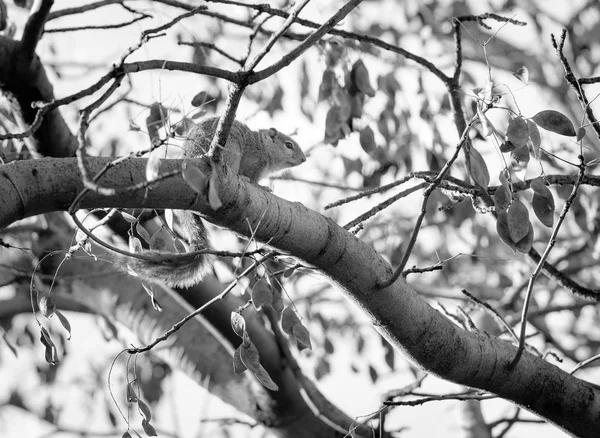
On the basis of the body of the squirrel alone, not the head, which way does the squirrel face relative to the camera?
to the viewer's right

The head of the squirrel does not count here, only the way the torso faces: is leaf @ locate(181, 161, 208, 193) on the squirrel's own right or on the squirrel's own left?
on the squirrel's own right

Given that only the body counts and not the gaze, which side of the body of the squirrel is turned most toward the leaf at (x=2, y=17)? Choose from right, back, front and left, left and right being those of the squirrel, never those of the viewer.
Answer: back

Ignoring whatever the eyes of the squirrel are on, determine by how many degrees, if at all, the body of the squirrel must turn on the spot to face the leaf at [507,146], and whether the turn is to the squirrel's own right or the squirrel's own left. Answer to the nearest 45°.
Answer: approximately 45° to the squirrel's own right
